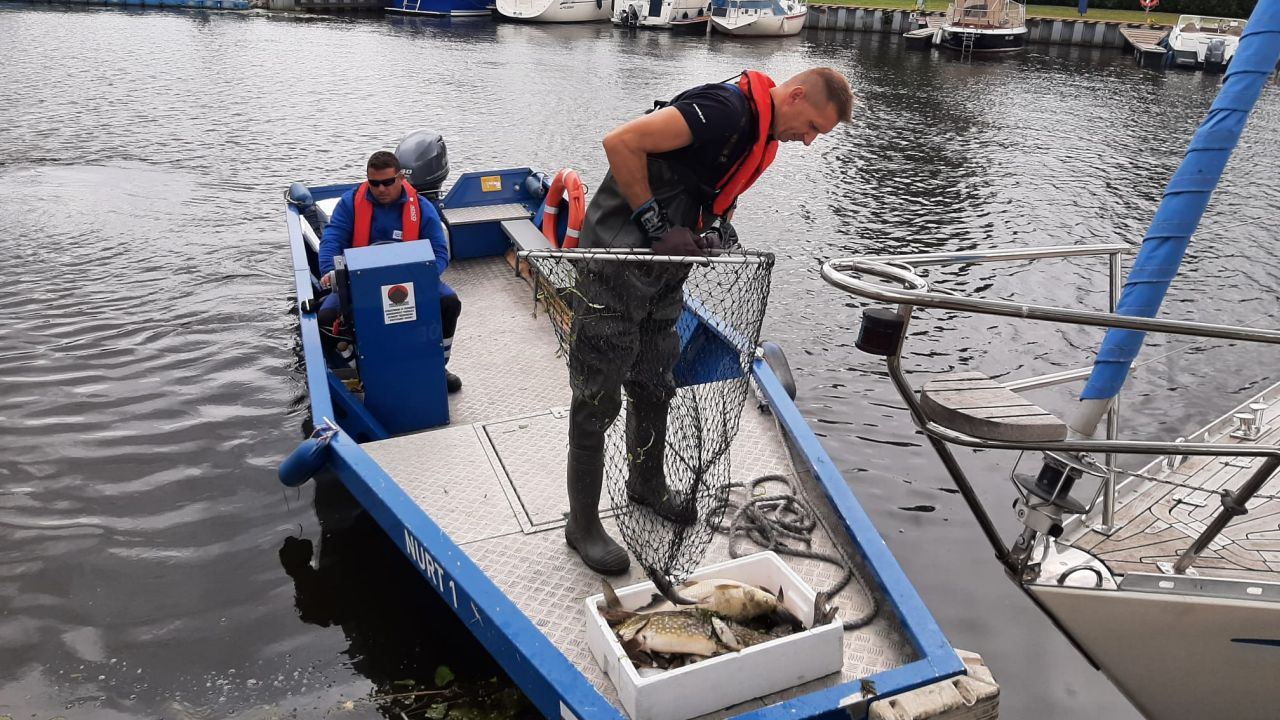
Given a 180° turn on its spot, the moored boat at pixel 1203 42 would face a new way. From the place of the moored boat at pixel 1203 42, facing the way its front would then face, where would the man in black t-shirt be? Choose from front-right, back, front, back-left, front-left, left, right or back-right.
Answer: front

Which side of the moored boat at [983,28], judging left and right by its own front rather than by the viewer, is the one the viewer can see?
back

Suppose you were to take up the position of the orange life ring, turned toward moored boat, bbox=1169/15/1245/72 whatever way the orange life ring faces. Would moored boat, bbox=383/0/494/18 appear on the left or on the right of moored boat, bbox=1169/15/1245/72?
left

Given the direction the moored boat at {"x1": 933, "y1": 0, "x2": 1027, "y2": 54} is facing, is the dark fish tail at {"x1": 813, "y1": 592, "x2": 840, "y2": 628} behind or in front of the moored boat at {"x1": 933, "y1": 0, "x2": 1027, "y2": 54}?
behind

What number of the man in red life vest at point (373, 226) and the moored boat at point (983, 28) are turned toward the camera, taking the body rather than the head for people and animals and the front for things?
1

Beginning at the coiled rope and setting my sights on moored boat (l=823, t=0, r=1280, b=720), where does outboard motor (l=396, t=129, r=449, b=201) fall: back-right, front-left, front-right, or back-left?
back-left

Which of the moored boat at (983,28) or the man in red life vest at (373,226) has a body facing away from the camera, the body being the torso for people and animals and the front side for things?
the moored boat

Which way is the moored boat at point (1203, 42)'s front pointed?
away from the camera

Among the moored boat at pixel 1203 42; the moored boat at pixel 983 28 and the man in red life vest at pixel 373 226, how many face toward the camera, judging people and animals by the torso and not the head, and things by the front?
1

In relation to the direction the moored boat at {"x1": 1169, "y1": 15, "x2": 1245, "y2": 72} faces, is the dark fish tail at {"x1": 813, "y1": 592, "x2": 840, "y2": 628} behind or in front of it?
behind

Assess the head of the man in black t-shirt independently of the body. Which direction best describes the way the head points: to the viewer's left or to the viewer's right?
to the viewer's right

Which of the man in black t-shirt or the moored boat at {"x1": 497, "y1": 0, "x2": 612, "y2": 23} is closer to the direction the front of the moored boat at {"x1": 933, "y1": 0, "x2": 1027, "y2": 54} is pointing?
the moored boat

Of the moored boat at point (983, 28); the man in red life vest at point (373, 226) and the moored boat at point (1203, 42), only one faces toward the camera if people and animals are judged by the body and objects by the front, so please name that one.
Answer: the man in red life vest

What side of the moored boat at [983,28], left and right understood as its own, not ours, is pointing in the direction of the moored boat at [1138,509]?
back

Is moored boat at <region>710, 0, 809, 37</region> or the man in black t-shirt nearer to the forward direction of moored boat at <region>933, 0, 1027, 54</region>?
the moored boat

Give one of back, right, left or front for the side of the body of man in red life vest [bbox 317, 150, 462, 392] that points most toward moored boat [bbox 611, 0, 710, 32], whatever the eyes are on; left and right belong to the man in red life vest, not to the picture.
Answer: back
